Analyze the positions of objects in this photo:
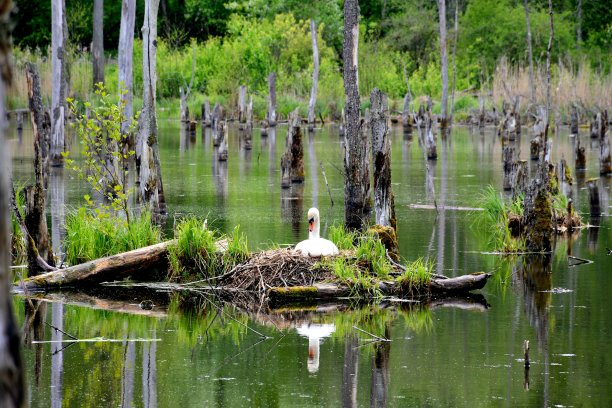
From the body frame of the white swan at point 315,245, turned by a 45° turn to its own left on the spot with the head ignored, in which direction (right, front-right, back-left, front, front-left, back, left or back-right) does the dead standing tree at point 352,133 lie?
back-left

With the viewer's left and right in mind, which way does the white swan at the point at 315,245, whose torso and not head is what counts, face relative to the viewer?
facing the viewer

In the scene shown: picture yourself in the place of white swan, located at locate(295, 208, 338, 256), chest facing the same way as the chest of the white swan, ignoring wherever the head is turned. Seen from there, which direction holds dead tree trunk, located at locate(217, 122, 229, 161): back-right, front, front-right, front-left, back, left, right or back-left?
back

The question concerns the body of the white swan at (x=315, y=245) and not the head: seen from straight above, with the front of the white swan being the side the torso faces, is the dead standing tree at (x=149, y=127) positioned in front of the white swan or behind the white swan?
behind

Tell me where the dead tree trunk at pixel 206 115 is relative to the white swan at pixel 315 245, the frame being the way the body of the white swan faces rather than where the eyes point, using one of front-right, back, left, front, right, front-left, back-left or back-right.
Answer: back

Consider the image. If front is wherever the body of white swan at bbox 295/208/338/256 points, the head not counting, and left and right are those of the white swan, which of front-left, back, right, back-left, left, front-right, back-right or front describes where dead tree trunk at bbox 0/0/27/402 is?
front

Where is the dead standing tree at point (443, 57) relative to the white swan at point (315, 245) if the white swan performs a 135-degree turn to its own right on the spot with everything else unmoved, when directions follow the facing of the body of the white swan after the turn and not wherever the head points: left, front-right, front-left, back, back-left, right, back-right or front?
front-right

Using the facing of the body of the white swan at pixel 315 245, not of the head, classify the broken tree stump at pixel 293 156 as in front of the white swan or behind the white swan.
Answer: behind

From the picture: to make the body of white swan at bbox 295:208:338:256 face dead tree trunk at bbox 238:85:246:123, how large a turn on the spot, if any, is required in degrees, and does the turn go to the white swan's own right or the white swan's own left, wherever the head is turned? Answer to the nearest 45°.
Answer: approximately 180°

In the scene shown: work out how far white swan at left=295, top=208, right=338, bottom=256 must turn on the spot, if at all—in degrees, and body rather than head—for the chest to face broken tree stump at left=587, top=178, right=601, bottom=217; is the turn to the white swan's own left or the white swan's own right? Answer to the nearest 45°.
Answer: approximately 135° to the white swan's own left

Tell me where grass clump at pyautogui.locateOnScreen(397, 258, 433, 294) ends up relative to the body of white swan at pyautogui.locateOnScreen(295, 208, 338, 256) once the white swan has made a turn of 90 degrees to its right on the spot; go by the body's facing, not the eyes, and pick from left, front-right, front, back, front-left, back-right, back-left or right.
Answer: back
